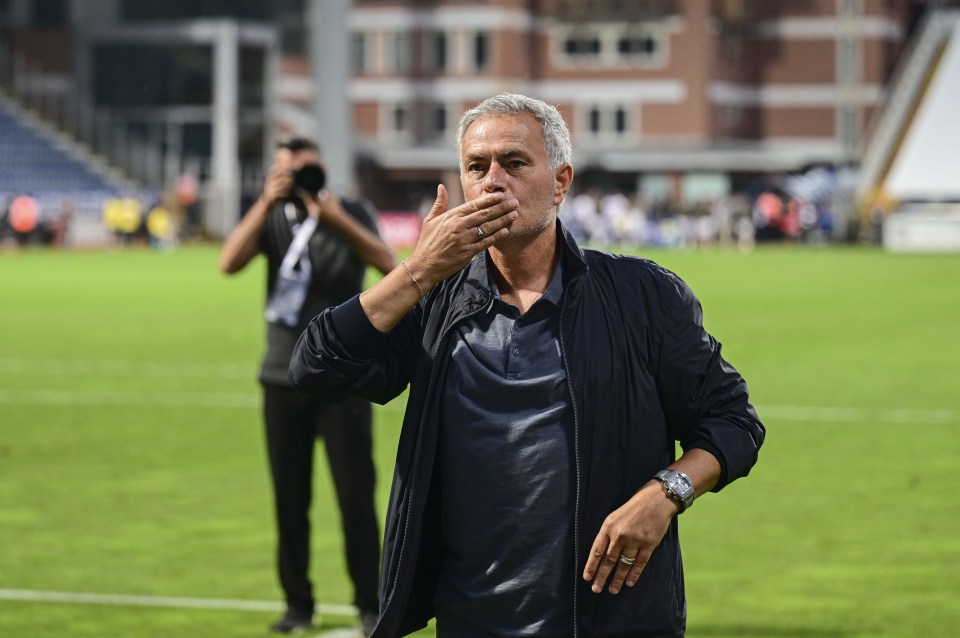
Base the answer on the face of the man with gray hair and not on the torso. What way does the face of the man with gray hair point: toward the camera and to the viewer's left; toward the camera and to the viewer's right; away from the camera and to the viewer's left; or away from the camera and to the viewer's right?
toward the camera and to the viewer's left

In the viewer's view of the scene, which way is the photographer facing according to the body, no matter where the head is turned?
toward the camera

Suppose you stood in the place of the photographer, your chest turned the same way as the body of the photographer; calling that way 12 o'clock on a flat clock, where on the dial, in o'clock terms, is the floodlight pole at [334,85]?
The floodlight pole is roughly at 6 o'clock from the photographer.

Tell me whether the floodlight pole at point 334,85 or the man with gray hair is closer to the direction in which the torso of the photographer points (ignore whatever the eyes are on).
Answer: the man with gray hair

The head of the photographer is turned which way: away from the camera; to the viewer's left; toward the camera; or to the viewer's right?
toward the camera

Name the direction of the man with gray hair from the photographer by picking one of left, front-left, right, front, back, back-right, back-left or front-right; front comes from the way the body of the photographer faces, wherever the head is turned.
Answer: front
